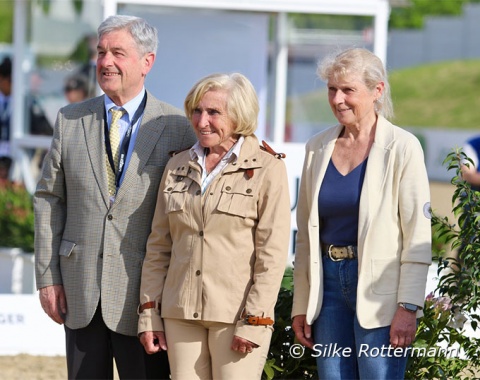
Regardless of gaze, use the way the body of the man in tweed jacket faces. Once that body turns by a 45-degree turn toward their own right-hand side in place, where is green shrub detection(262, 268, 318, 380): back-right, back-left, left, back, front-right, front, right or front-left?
back

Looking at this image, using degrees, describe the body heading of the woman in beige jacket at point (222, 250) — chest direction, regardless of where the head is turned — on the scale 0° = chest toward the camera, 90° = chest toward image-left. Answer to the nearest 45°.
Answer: approximately 45°

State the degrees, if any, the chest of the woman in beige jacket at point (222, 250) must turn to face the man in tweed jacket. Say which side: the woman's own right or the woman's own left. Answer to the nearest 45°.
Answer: approximately 90° to the woman's own right

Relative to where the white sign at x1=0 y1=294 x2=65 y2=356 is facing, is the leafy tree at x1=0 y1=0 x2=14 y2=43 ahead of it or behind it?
behind

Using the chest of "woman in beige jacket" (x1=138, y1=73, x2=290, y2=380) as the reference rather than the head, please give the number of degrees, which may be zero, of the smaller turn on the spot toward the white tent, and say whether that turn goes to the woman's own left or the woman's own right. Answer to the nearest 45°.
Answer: approximately 135° to the woman's own right

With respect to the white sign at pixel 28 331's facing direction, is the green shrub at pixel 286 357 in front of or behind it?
in front

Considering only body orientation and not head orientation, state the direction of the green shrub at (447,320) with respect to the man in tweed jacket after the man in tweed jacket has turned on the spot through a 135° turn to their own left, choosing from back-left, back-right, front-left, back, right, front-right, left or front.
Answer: front

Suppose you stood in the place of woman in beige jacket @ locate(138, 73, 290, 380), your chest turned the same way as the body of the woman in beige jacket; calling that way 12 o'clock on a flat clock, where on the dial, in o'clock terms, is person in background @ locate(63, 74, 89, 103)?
The person in background is roughly at 4 o'clock from the woman in beige jacket.

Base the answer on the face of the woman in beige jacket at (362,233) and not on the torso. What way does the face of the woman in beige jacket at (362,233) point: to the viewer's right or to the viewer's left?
to the viewer's left

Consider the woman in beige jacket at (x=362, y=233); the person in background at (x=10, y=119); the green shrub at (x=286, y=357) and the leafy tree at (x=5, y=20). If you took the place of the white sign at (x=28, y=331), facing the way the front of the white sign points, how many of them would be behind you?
2
